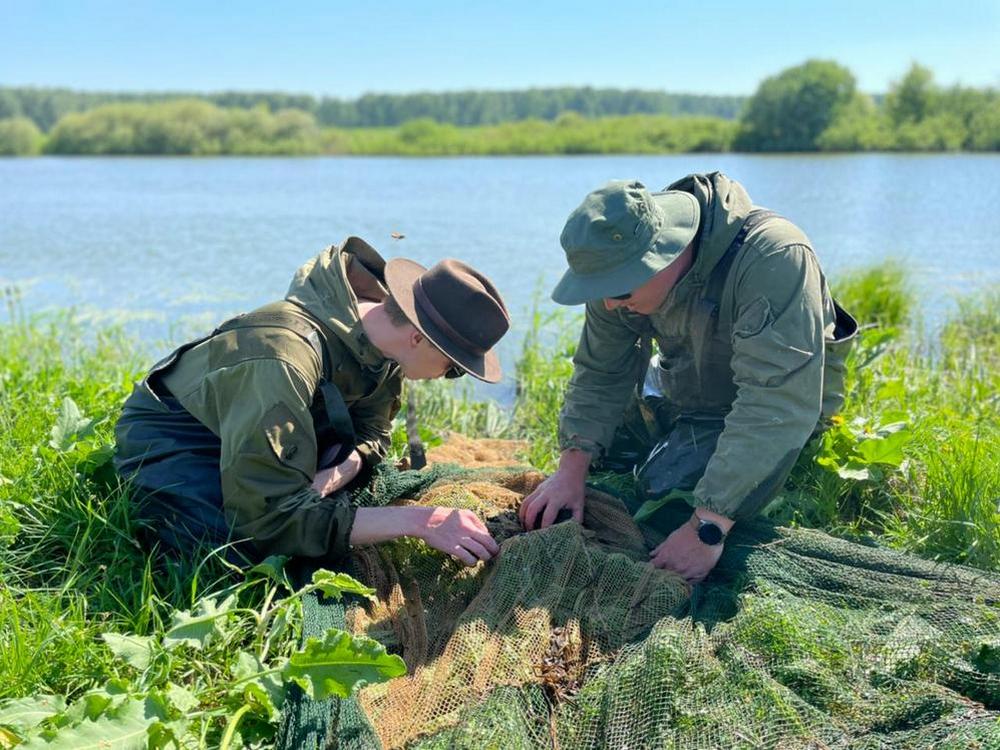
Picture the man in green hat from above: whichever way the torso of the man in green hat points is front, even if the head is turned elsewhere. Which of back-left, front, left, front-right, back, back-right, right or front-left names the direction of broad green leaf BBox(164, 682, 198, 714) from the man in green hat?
front

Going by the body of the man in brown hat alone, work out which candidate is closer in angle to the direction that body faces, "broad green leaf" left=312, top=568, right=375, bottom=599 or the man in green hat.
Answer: the man in green hat

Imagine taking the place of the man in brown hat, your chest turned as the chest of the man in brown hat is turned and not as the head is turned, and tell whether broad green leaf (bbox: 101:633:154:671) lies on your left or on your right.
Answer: on your right

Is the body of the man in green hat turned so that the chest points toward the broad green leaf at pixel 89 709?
yes

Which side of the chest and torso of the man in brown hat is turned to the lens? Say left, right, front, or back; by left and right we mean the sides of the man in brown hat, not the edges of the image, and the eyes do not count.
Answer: right

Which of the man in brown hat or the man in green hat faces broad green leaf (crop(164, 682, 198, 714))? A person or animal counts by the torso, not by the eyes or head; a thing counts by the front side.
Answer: the man in green hat

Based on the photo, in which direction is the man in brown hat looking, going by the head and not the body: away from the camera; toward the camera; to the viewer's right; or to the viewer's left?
to the viewer's right

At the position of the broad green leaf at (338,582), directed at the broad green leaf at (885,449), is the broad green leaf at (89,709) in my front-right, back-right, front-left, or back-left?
back-right

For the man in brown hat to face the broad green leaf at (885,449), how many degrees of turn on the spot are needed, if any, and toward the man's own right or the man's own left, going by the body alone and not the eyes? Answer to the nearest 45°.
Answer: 0° — they already face it

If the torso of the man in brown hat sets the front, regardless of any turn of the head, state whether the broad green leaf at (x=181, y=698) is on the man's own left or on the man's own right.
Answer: on the man's own right

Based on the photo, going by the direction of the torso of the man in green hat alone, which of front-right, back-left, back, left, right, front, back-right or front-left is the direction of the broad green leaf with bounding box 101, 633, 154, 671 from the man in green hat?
front

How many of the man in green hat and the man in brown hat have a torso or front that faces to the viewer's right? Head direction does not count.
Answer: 1

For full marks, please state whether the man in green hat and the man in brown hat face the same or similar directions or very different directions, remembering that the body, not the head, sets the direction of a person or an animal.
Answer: very different directions

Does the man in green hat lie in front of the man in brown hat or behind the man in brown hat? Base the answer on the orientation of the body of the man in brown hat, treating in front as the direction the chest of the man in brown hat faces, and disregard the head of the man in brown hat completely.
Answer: in front

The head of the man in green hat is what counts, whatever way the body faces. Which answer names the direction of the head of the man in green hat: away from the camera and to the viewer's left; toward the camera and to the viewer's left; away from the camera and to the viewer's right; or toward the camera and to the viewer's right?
toward the camera and to the viewer's left

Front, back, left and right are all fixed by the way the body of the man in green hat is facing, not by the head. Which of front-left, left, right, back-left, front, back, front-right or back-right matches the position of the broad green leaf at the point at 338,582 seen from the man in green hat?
front

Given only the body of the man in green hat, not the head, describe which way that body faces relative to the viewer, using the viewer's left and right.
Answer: facing the viewer and to the left of the viewer
